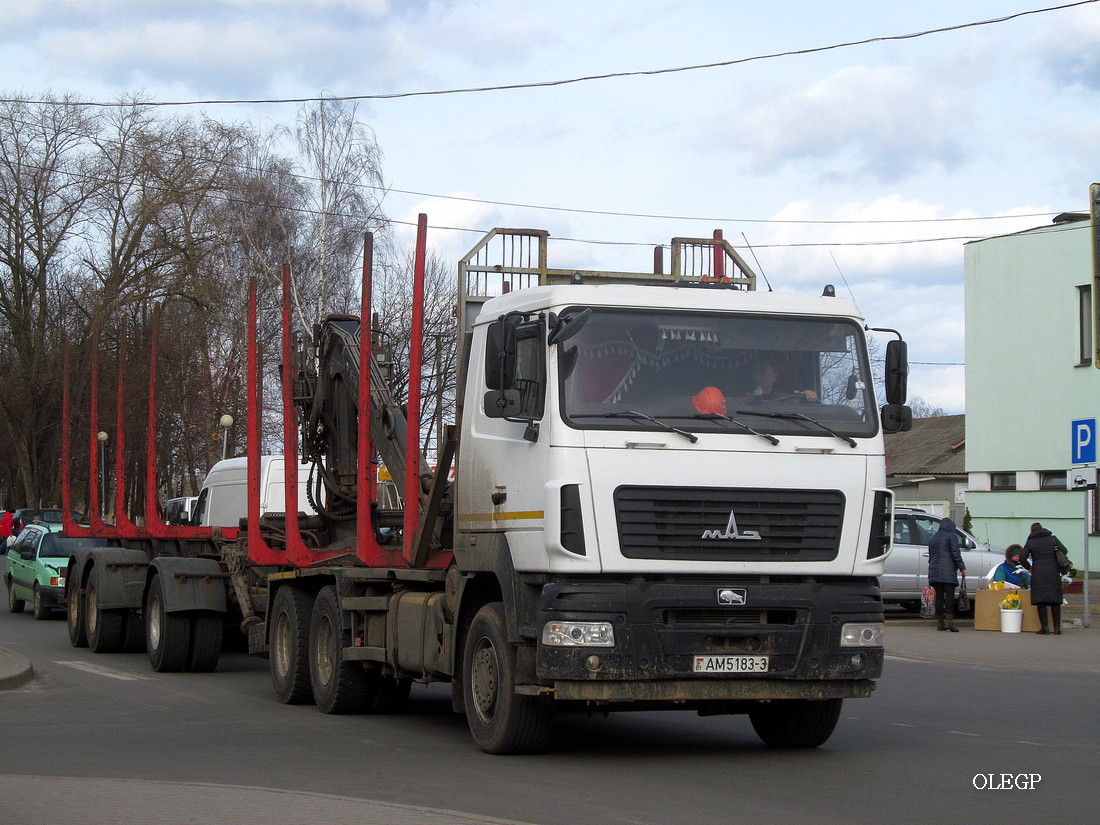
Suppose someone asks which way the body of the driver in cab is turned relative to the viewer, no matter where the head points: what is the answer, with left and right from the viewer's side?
facing the viewer and to the right of the viewer

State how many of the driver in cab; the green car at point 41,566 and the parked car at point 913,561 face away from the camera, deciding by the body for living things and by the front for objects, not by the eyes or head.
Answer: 0

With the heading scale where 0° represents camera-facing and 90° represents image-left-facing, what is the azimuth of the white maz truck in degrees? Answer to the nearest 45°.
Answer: approximately 315°

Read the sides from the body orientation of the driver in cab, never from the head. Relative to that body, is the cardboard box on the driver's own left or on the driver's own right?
on the driver's own left

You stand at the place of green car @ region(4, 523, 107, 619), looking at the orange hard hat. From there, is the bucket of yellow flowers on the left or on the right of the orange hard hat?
left

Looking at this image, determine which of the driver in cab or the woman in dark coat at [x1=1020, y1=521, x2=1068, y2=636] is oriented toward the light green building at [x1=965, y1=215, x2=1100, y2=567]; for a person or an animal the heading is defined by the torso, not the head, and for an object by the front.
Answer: the woman in dark coat

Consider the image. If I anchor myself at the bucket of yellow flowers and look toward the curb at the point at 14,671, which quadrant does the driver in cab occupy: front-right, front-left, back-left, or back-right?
front-left

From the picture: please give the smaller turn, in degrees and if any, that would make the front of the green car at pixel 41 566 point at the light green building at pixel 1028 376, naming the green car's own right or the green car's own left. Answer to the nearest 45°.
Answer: approximately 45° to the green car's own left

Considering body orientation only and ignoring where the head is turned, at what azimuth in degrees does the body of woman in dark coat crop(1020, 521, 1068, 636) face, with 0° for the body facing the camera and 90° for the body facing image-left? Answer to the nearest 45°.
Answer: approximately 180°
